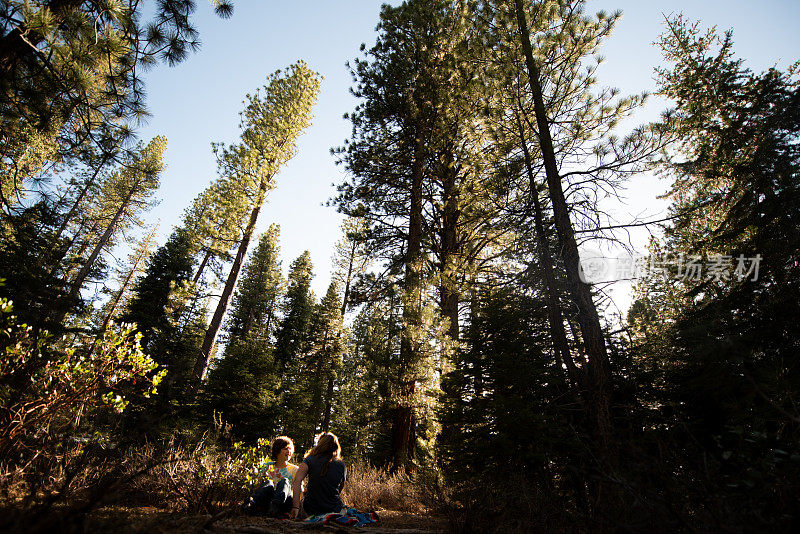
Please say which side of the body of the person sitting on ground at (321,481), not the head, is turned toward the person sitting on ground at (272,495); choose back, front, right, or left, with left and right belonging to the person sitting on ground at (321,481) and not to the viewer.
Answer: left

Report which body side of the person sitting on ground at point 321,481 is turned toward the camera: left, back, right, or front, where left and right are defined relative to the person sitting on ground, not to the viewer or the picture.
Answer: back

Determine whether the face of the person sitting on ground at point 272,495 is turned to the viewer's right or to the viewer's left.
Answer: to the viewer's right
